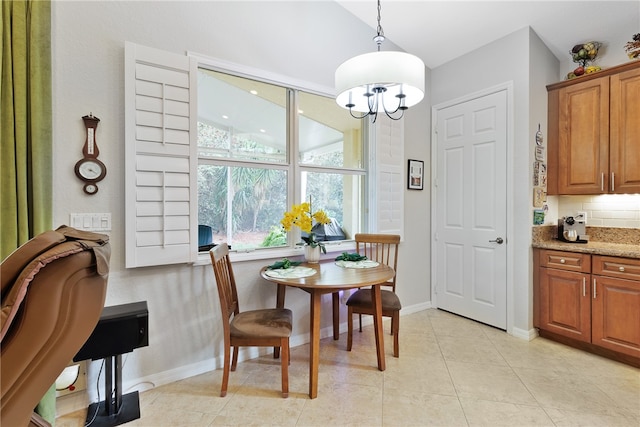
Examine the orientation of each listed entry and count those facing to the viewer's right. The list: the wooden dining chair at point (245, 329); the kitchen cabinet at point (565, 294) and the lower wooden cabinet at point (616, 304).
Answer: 1

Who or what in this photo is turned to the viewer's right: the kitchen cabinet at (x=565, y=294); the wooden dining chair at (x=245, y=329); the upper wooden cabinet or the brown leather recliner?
the wooden dining chair

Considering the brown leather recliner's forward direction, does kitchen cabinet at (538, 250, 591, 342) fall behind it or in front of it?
behind

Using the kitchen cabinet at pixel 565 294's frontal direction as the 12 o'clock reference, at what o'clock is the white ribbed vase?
The white ribbed vase is roughly at 12 o'clock from the kitchen cabinet.

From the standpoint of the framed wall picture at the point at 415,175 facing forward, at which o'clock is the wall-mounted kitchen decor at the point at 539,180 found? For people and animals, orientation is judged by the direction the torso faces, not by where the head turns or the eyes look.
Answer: The wall-mounted kitchen decor is roughly at 11 o'clock from the framed wall picture.

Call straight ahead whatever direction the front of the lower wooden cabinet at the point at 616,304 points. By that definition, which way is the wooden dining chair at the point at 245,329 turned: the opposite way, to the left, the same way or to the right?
the opposite way

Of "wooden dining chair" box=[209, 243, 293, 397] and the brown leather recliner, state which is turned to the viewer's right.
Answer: the wooden dining chair

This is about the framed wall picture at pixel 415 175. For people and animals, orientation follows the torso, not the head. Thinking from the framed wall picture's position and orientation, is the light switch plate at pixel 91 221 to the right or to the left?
on its right

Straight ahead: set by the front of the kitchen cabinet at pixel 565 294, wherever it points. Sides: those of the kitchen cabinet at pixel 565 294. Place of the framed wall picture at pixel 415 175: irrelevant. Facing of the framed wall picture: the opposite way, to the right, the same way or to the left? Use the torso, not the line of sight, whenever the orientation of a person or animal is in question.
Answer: to the left

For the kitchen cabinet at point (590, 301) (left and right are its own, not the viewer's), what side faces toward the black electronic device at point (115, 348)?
front

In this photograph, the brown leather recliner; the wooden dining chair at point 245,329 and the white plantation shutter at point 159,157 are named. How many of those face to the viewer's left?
1

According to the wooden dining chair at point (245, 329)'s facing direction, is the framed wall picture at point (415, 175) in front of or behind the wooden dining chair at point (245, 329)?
in front

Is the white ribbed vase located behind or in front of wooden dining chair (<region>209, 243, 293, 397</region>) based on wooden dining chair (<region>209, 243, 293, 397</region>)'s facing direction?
in front

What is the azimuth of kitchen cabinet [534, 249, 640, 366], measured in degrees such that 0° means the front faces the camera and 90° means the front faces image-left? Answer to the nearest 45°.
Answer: approximately 45°

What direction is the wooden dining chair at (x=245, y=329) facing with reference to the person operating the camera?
facing to the right of the viewer

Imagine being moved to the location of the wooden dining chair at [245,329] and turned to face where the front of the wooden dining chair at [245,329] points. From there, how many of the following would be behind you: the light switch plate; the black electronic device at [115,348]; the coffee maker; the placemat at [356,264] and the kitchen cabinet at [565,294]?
2

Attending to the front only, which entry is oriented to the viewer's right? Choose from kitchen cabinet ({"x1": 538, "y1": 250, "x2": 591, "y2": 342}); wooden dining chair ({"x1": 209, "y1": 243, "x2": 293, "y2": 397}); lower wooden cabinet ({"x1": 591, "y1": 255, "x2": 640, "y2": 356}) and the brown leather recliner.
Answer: the wooden dining chair

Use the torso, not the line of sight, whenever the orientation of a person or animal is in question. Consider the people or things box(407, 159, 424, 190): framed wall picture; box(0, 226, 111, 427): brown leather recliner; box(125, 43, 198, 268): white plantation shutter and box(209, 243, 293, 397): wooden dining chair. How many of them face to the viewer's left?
1
